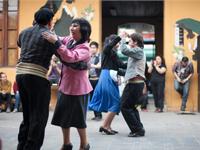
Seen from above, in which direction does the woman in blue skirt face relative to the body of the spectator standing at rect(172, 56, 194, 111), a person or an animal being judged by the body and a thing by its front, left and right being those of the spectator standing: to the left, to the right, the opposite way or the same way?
to the left

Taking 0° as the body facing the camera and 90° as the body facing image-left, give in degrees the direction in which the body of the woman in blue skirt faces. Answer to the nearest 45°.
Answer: approximately 270°

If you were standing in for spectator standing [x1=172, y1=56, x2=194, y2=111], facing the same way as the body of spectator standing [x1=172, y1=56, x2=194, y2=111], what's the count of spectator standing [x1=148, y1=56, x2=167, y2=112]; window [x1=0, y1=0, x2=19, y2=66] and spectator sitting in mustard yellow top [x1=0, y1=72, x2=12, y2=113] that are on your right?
3

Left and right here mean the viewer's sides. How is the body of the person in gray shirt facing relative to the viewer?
facing to the left of the viewer

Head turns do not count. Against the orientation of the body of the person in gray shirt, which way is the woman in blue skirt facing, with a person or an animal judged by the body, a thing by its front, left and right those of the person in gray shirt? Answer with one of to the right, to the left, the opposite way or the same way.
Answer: the opposite way

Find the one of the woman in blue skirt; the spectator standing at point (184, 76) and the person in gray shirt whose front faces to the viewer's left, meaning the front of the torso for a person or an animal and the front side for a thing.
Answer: the person in gray shirt

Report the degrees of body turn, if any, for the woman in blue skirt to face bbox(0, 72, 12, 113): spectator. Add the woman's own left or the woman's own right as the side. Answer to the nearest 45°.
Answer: approximately 135° to the woman's own left

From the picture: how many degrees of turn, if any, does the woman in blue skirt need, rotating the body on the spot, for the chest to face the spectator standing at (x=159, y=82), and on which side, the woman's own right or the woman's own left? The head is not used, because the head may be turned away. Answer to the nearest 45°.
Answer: approximately 90° to the woman's own left

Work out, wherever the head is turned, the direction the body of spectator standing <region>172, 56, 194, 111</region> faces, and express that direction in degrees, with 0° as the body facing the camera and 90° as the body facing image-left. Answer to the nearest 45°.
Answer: approximately 0°
